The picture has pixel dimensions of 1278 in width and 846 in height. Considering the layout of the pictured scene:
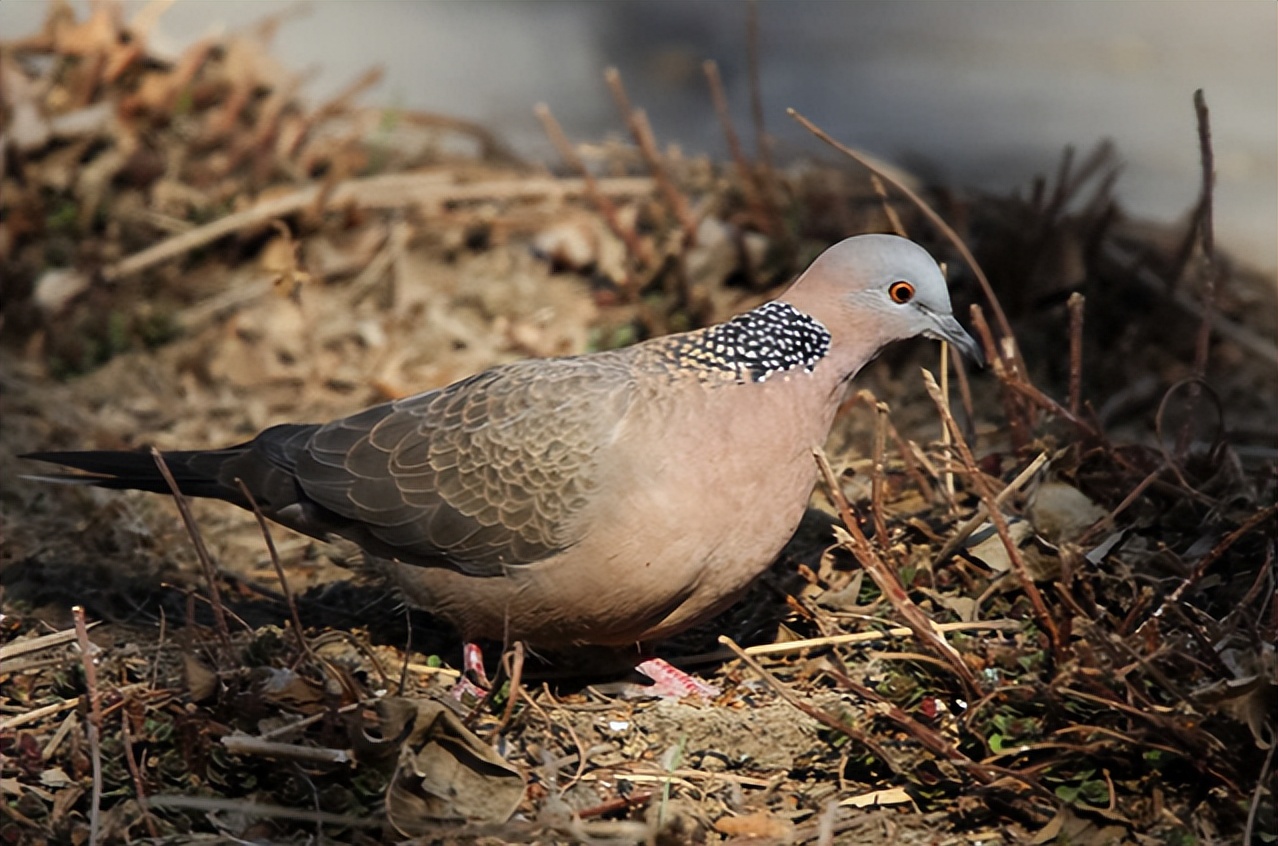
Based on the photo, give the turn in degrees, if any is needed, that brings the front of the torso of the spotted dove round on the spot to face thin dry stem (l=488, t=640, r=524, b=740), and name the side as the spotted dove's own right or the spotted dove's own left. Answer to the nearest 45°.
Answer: approximately 135° to the spotted dove's own right

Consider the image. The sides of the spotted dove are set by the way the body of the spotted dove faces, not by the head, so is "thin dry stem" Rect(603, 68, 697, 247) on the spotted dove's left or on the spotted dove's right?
on the spotted dove's left

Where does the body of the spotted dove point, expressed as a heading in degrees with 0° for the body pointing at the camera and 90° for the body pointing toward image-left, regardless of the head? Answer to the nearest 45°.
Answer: approximately 270°

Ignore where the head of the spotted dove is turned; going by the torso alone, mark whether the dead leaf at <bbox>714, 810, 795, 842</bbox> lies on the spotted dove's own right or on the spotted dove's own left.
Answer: on the spotted dove's own right

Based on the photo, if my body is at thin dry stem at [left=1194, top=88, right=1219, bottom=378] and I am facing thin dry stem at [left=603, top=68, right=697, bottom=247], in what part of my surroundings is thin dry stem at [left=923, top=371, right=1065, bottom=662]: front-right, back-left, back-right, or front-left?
back-left

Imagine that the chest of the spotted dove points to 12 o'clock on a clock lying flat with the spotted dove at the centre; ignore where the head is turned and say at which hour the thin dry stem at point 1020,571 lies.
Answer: The thin dry stem is roughly at 1 o'clock from the spotted dove.

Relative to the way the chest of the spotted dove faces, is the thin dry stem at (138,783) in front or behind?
behind

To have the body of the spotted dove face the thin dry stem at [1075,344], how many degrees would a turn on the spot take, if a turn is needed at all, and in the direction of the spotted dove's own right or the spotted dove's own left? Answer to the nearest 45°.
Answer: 0° — it already faces it

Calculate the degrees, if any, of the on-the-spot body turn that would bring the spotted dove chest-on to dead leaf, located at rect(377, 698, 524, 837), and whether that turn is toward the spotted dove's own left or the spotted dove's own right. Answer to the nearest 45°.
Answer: approximately 135° to the spotted dove's own right

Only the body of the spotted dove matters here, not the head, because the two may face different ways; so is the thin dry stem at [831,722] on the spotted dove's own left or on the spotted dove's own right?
on the spotted dove's own right
